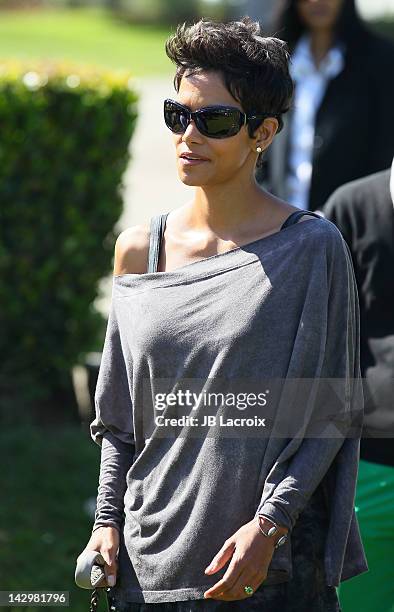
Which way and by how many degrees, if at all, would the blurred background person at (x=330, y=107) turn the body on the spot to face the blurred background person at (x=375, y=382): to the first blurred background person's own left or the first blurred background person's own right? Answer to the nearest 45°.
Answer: approximately 45° to the first blurred background person's own left

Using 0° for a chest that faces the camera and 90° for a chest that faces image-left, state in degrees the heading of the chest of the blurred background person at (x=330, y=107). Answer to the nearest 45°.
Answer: approximately 45°

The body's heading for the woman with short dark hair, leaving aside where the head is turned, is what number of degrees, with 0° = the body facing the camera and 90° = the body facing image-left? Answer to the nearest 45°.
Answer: approximately 45°

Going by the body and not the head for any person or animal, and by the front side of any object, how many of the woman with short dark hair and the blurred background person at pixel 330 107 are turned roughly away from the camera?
0

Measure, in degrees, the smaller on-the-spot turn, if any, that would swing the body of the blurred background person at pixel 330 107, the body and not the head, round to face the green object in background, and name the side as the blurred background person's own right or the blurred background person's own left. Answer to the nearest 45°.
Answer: approximately 45° to the blurred background person's own left

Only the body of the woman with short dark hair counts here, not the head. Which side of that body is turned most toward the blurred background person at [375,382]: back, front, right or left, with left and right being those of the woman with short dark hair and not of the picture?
back

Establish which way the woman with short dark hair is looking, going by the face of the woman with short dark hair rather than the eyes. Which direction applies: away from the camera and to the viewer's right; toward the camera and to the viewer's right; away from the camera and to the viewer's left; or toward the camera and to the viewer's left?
toward the camera and to the viewer's left
